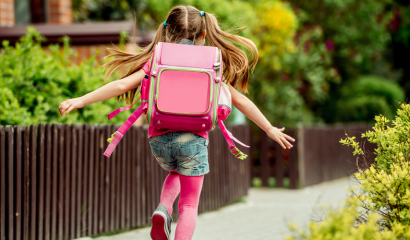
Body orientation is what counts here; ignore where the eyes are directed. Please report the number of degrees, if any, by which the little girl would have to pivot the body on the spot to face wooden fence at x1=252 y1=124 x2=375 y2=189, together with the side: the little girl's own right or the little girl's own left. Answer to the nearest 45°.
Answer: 0° — they already face it

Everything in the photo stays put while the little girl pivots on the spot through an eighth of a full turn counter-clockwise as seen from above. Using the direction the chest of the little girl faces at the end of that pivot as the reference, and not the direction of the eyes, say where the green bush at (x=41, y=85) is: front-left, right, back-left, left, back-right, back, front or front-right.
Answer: front

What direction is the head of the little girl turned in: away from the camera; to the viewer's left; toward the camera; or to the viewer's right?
away from the camera

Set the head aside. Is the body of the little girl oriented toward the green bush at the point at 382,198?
no

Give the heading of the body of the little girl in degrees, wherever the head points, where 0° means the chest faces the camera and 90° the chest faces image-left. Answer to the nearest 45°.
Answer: approximately 180°

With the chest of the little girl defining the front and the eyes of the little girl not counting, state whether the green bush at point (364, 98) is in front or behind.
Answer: in front

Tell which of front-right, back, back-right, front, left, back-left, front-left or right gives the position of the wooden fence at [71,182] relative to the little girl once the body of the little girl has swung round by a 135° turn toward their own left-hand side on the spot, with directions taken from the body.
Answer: right
